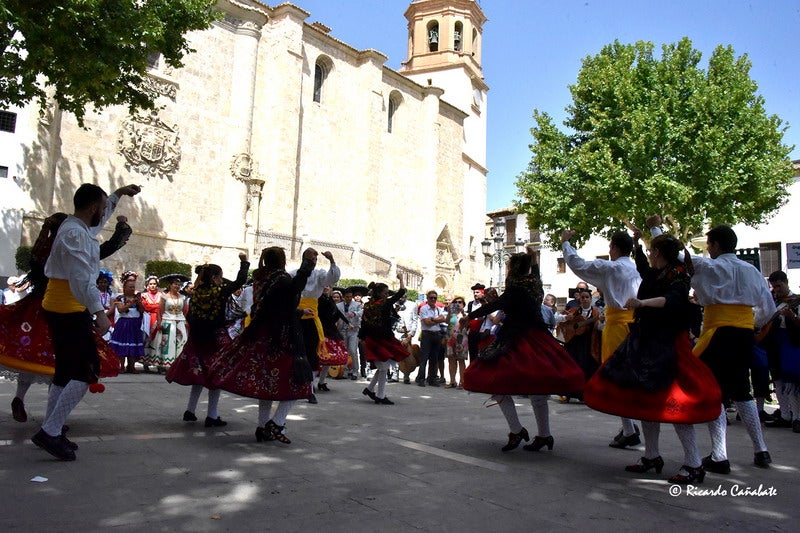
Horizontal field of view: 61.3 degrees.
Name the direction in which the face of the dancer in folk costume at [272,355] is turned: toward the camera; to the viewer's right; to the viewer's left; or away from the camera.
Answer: away from the camera

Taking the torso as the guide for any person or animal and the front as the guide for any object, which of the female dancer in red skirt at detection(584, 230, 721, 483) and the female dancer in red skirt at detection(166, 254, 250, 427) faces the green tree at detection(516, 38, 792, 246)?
the female dancer in red skirt at detection(166, 254, 250, 427)

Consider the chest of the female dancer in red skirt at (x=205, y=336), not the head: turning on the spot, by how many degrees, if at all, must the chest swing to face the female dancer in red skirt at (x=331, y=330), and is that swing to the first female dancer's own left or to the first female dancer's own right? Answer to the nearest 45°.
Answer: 0° — they already face them

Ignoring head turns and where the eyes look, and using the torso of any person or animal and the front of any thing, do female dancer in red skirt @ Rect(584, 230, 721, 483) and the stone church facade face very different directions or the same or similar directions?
very different directions

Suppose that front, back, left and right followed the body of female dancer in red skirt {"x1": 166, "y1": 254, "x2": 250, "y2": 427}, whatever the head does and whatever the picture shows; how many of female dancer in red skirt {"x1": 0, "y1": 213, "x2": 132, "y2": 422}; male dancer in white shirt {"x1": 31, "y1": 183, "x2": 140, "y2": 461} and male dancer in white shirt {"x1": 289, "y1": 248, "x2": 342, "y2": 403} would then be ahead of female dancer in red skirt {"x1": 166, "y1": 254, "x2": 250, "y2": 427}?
1

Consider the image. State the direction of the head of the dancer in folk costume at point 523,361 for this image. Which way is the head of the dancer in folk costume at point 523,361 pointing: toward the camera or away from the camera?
away from the camera

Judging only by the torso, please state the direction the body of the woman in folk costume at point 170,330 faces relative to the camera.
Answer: toward the camera

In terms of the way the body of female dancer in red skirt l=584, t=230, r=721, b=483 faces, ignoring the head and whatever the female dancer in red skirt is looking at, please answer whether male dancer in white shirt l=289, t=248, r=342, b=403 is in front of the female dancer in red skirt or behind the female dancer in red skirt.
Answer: in front
